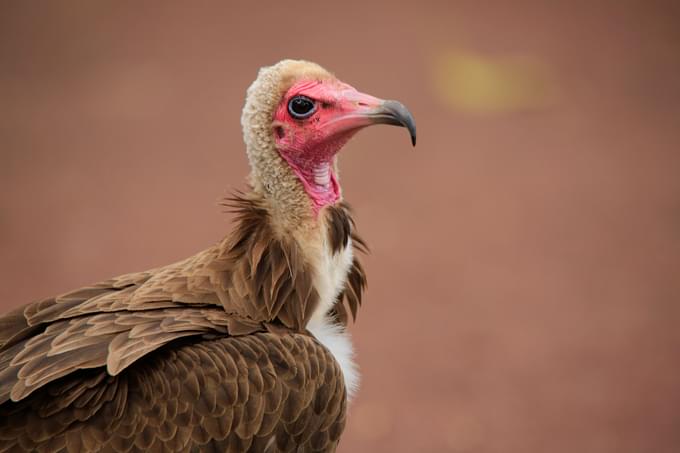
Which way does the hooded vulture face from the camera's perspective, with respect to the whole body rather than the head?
to the viewer's right
